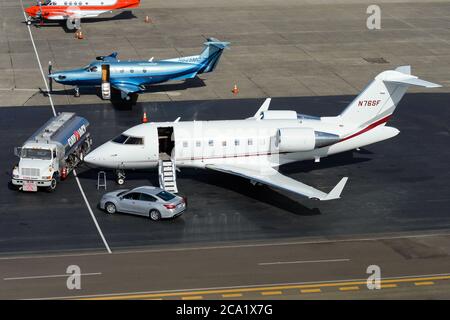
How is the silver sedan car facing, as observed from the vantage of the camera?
facing away from the viewer and to the left of the viewer

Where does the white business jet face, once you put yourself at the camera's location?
facing to the left of the viewer

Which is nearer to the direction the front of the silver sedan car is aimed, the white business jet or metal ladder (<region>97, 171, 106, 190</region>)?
the metal ladder

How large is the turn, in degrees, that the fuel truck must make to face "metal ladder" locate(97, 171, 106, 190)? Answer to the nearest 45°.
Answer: approximately 135° to its left

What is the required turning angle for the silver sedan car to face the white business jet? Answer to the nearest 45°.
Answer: approximately 90° to its right

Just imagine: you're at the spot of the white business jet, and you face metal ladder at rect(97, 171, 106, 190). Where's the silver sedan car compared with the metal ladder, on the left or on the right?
left

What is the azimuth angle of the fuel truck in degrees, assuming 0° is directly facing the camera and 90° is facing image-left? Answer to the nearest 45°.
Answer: approximately 45°

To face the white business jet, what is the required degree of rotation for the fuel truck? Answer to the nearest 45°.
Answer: approximately 135° to its left
